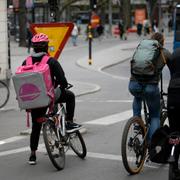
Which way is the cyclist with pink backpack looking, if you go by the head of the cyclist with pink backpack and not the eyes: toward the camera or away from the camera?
away from the camera

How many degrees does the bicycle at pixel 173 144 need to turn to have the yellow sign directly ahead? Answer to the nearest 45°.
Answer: approximately 45° to its left

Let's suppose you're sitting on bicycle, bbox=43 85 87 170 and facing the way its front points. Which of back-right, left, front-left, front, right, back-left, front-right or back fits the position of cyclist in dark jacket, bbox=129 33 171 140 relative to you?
front-right

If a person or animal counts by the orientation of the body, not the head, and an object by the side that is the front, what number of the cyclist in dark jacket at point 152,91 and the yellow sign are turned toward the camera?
1

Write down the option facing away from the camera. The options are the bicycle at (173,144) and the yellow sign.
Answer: the bicycle

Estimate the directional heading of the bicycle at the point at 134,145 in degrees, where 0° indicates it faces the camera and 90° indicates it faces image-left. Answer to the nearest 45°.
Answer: approximately 225°

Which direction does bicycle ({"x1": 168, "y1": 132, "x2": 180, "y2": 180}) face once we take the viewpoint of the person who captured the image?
facing away from the viewer

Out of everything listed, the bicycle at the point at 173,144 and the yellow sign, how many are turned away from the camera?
1

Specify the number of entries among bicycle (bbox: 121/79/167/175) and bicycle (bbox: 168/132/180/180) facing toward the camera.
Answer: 0

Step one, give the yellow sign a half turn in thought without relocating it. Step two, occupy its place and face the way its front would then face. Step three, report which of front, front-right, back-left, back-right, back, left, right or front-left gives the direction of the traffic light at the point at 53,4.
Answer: front

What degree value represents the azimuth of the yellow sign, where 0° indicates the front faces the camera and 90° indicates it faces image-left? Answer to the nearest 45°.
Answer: approximately 0°

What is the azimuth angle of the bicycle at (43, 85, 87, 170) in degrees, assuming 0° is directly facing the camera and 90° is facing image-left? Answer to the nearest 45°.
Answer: approximately 225°

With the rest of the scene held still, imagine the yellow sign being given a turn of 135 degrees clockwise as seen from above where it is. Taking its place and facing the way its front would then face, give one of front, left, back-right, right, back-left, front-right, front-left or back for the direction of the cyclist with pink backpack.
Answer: back-left
